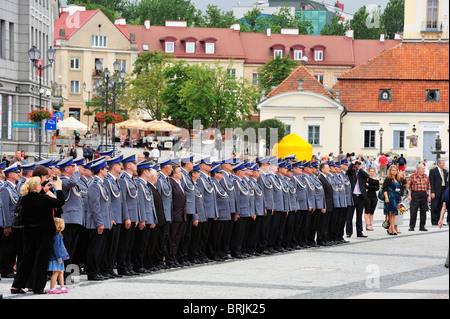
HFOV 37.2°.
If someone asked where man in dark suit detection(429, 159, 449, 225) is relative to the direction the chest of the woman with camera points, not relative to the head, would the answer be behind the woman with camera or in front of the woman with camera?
in front

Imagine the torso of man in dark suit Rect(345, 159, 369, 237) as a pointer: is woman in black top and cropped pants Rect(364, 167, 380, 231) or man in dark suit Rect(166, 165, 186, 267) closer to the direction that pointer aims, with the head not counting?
the man in dark suit

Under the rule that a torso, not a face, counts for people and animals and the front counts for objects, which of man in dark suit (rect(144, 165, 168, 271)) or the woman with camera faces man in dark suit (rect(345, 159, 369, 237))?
the woman with camera

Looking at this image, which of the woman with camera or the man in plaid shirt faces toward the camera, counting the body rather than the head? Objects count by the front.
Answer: the man in plaid shirt

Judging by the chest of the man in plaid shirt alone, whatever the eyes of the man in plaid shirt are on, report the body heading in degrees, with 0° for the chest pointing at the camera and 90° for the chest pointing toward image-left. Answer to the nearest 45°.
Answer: approximately 0°

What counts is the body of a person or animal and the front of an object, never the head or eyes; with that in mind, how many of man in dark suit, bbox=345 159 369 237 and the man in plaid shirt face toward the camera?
2

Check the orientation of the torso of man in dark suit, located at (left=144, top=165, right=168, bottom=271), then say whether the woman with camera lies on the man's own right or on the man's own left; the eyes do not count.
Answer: on the man's own right

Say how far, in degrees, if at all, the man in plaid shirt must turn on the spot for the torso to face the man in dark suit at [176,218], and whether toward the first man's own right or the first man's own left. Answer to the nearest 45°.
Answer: approximately 45° to the first man's own right

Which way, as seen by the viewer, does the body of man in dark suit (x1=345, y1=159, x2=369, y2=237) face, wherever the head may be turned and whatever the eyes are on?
toward the camera

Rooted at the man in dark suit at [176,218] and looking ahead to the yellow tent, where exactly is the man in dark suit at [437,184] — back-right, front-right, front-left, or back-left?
front-right

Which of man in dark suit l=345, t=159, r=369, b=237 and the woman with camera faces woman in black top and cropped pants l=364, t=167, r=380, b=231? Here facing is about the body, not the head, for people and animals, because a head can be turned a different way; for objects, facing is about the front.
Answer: the woman with camera

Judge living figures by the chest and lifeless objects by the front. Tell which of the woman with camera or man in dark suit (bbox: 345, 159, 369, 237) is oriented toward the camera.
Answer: the man in dark suit

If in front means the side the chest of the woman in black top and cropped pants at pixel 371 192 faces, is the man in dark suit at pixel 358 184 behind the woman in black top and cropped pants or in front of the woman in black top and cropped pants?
in front

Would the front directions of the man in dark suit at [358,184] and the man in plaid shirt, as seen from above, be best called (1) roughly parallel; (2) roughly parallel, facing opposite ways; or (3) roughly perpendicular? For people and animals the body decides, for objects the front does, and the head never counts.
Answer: roughly parallel
